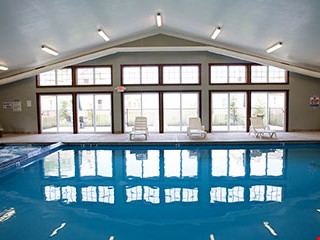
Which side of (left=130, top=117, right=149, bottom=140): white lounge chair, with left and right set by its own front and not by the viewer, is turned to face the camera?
front

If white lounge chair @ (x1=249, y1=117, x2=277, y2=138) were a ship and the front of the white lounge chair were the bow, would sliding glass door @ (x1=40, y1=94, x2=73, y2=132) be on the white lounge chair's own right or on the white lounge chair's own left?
on the white lounge chair's own right

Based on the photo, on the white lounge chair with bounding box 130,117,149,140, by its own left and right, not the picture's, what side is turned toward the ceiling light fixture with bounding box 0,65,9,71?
right

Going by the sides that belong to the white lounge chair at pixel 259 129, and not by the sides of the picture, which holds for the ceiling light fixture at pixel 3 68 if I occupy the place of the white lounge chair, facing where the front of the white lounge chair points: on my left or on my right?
on my right

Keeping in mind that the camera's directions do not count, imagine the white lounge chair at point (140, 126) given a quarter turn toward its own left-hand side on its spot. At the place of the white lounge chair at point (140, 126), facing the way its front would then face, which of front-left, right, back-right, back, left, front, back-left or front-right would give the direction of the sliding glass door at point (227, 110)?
front

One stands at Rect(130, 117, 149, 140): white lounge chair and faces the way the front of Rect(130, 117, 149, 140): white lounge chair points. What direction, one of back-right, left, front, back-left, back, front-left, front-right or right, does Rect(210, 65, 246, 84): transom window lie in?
left

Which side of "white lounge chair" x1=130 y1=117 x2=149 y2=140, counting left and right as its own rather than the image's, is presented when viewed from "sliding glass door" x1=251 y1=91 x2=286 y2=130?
left

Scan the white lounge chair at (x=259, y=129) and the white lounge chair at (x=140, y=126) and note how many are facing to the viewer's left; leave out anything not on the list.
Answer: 0

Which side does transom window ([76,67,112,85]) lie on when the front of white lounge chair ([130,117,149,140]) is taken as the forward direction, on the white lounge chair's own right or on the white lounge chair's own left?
on the white lounge chair's own right
